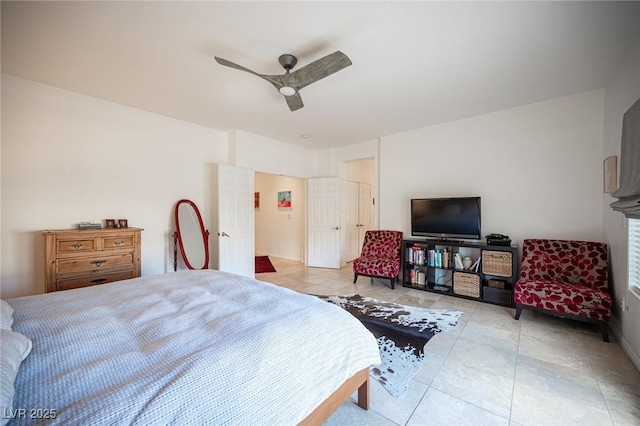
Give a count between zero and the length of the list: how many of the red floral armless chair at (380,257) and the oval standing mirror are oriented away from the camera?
0

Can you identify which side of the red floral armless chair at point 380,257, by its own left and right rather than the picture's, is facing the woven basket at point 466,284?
left

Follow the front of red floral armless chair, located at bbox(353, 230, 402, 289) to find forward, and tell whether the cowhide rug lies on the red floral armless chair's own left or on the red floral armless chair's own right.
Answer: on the red floral armless chair's own left

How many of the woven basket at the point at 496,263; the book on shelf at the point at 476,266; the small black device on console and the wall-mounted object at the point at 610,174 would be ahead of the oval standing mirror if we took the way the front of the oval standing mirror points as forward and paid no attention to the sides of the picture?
4

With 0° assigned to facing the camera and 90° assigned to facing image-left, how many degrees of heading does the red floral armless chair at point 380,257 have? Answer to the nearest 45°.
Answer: approximately 45°

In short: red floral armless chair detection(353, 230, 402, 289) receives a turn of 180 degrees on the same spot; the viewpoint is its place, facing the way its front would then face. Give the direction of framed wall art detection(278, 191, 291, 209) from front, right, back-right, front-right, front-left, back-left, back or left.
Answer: left

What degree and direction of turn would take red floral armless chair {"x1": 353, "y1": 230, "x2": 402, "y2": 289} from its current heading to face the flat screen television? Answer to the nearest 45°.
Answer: approximately 135° to its left

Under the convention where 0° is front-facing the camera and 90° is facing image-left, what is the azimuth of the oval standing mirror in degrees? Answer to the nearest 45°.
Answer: approximately 315°

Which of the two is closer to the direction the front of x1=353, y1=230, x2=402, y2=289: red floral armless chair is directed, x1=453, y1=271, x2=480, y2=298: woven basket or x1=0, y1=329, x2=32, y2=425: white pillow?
the white pillow

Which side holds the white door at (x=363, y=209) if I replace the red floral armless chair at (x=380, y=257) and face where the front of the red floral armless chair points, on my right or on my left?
on my right

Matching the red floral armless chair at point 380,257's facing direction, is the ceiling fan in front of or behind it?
in front

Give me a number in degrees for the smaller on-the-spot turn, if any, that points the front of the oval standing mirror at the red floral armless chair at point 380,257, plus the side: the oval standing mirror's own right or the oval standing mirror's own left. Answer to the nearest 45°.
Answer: approximately 45° to the oval standing mirror's own left

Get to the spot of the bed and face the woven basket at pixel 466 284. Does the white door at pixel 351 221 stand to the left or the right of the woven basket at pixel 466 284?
left
